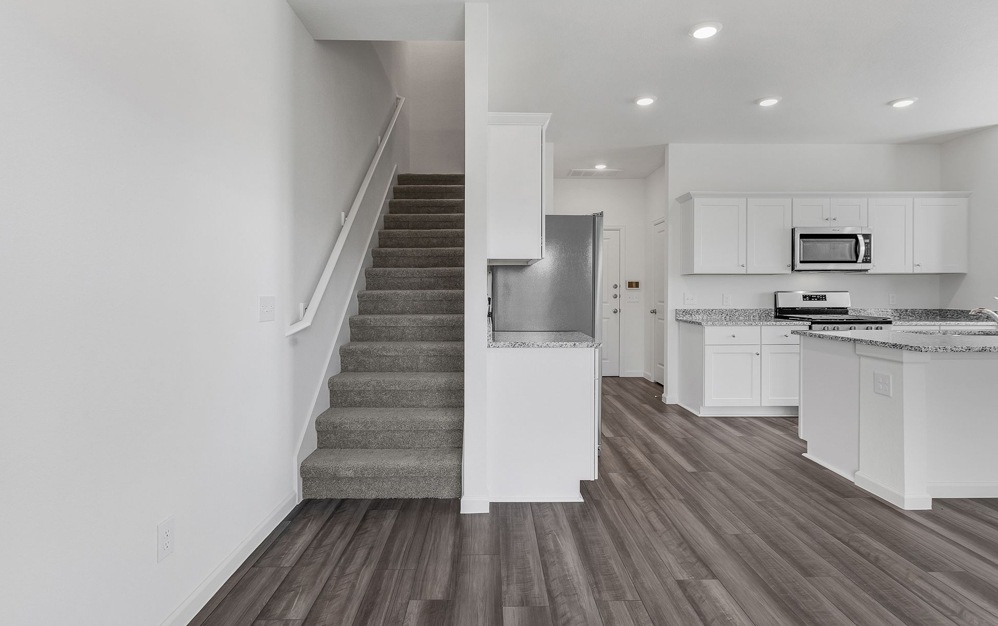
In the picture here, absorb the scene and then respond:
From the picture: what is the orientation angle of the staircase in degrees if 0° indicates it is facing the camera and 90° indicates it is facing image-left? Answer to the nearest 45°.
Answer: approximately 0°

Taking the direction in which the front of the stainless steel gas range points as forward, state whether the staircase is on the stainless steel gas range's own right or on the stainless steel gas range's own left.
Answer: on the stainless steel gas range's own right

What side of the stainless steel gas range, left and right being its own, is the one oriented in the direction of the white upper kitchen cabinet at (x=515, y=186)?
right

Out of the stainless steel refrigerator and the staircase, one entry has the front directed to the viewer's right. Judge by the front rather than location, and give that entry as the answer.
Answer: the stainless steel refrigerator

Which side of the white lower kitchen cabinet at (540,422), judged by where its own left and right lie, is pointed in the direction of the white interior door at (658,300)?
left

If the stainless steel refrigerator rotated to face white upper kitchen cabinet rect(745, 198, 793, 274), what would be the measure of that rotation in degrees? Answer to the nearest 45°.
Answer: approximately 45° to its left

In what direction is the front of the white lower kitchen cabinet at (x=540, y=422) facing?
to the viewer's right

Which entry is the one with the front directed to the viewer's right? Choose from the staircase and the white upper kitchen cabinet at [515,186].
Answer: the white upper kitchen cabinet

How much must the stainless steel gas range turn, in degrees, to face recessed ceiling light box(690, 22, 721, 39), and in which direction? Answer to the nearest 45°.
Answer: approximately 45° to its right

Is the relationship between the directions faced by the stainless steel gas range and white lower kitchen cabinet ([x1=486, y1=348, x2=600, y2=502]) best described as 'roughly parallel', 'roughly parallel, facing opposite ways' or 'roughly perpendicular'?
roughly perpendicular

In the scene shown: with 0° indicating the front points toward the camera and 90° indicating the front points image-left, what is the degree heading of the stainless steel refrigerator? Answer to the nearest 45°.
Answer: approximately 270°

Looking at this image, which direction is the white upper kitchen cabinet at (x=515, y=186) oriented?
to the viewer's right
